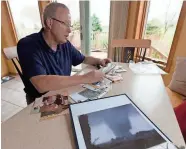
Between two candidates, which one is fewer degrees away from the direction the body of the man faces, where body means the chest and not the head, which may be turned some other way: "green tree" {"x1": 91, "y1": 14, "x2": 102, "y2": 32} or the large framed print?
the large framed print

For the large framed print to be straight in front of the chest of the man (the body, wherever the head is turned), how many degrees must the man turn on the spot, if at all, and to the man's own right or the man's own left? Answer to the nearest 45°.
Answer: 0° — they already face it

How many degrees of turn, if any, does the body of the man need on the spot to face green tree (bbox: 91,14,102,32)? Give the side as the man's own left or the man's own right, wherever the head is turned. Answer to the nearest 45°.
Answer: approximately 90° to the man's own left

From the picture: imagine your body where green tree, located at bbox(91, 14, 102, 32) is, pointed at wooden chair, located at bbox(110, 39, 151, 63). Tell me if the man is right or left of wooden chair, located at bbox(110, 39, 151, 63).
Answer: right

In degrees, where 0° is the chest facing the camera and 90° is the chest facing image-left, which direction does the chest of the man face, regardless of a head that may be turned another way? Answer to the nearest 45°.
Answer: approximately 315°

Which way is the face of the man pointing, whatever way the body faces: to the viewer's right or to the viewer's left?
to the viewer's right

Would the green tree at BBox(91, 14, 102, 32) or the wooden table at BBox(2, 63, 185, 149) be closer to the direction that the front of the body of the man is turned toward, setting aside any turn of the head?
the wooden table
